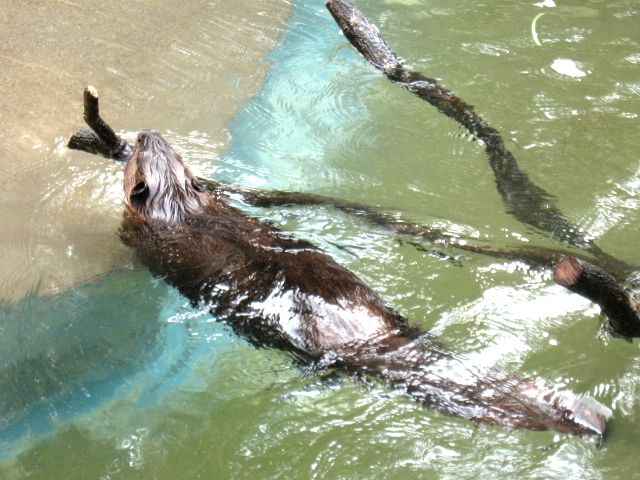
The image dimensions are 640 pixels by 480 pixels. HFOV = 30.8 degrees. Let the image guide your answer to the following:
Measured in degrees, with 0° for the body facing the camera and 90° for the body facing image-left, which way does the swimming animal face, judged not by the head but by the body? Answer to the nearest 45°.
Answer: approximately 135°
